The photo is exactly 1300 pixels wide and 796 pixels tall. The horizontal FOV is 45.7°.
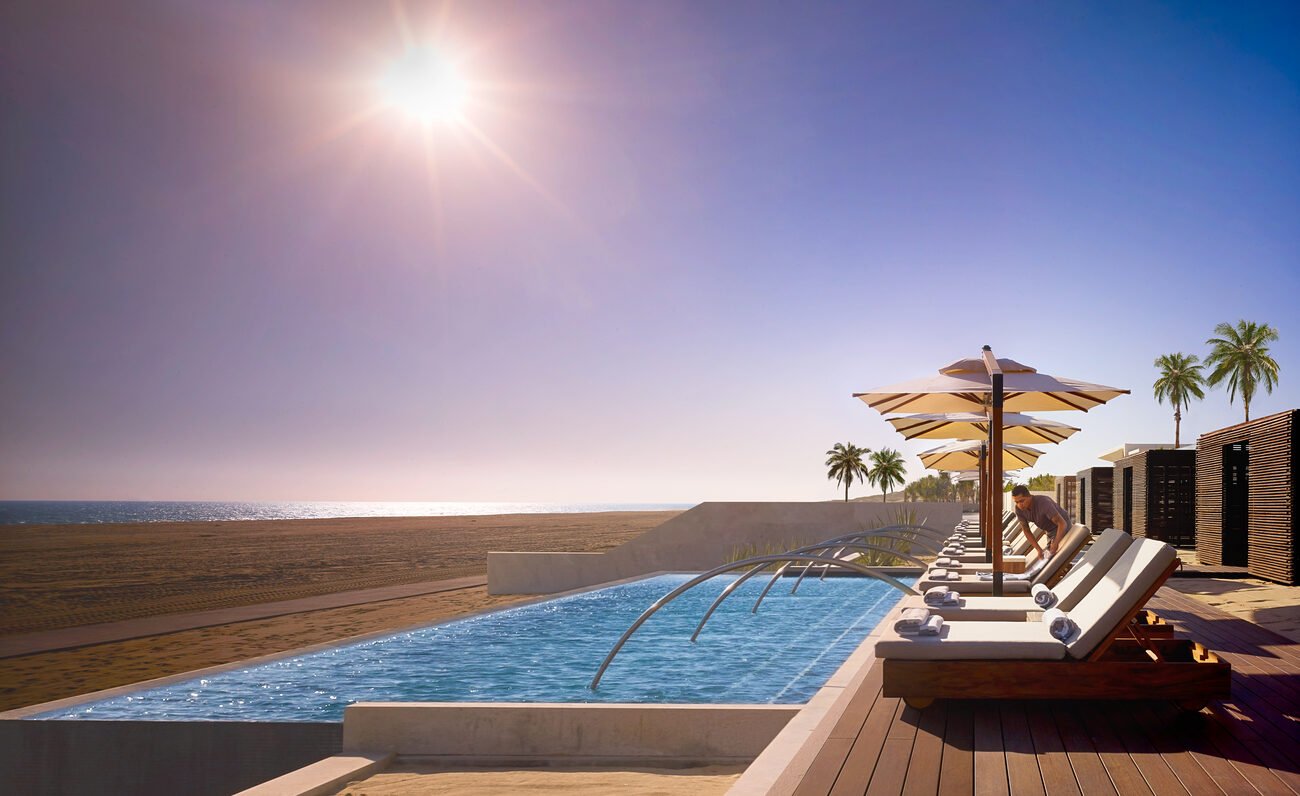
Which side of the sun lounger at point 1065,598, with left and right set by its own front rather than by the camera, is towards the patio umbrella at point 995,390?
right

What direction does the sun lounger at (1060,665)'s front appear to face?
to the viewer's left

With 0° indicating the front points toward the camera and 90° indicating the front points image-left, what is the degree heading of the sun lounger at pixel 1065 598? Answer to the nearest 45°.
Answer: approximately 90°

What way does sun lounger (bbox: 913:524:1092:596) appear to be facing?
to the viewer's left

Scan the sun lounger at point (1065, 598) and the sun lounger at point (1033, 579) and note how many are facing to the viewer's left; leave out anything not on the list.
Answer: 2

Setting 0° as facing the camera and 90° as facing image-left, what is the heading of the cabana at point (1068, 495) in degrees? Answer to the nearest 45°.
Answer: approximately 45°
